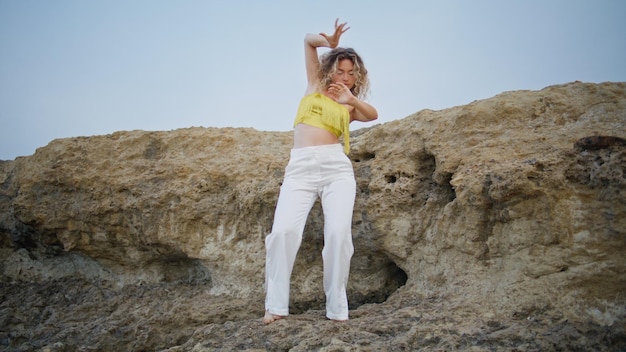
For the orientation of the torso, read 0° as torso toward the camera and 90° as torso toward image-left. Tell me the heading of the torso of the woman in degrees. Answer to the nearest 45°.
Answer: approximately 0°
